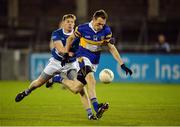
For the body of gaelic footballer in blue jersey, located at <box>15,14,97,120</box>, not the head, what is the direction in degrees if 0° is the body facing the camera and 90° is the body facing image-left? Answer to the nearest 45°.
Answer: approximately 315°
